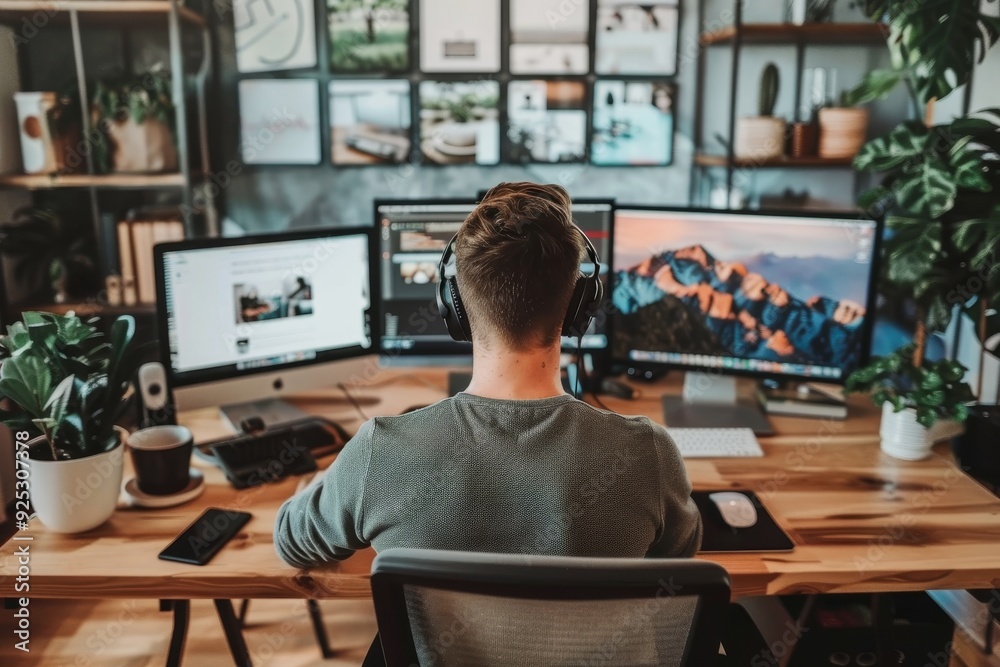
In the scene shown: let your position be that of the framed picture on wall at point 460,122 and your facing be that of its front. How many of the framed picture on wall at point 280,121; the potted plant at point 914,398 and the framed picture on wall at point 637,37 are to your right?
1

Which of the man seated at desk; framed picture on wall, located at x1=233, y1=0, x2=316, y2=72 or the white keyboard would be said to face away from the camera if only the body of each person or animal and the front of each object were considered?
the man seated at desk

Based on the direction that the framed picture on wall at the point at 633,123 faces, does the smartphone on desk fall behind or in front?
in front

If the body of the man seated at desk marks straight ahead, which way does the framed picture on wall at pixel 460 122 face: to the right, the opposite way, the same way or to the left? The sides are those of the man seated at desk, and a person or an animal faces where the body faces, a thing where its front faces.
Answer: the opposite way

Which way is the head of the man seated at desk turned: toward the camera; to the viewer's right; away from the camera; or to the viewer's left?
away from the camera

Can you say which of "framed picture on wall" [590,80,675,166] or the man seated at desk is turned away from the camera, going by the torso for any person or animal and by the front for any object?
the man seated at desk

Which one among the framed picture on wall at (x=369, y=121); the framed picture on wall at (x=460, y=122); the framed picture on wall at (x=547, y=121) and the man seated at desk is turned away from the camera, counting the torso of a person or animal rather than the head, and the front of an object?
the man seated at desk

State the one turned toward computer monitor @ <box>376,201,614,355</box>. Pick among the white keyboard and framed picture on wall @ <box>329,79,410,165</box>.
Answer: the framed picture on wall

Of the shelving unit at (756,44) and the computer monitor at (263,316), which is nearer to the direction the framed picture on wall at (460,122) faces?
the computer monitor

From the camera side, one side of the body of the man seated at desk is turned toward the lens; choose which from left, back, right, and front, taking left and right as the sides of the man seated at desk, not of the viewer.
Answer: back

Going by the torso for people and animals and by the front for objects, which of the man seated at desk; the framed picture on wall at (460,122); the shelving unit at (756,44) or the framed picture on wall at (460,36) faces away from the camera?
the man seated at desk

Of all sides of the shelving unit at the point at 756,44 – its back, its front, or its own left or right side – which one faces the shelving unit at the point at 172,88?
right

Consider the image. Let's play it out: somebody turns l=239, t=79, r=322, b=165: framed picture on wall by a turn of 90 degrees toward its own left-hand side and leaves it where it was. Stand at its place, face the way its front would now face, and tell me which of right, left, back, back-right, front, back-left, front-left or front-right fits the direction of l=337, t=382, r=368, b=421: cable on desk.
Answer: right

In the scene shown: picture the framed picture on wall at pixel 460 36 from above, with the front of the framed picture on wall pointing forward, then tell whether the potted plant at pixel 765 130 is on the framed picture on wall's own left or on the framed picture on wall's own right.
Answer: on the framed picture on wall's own left
